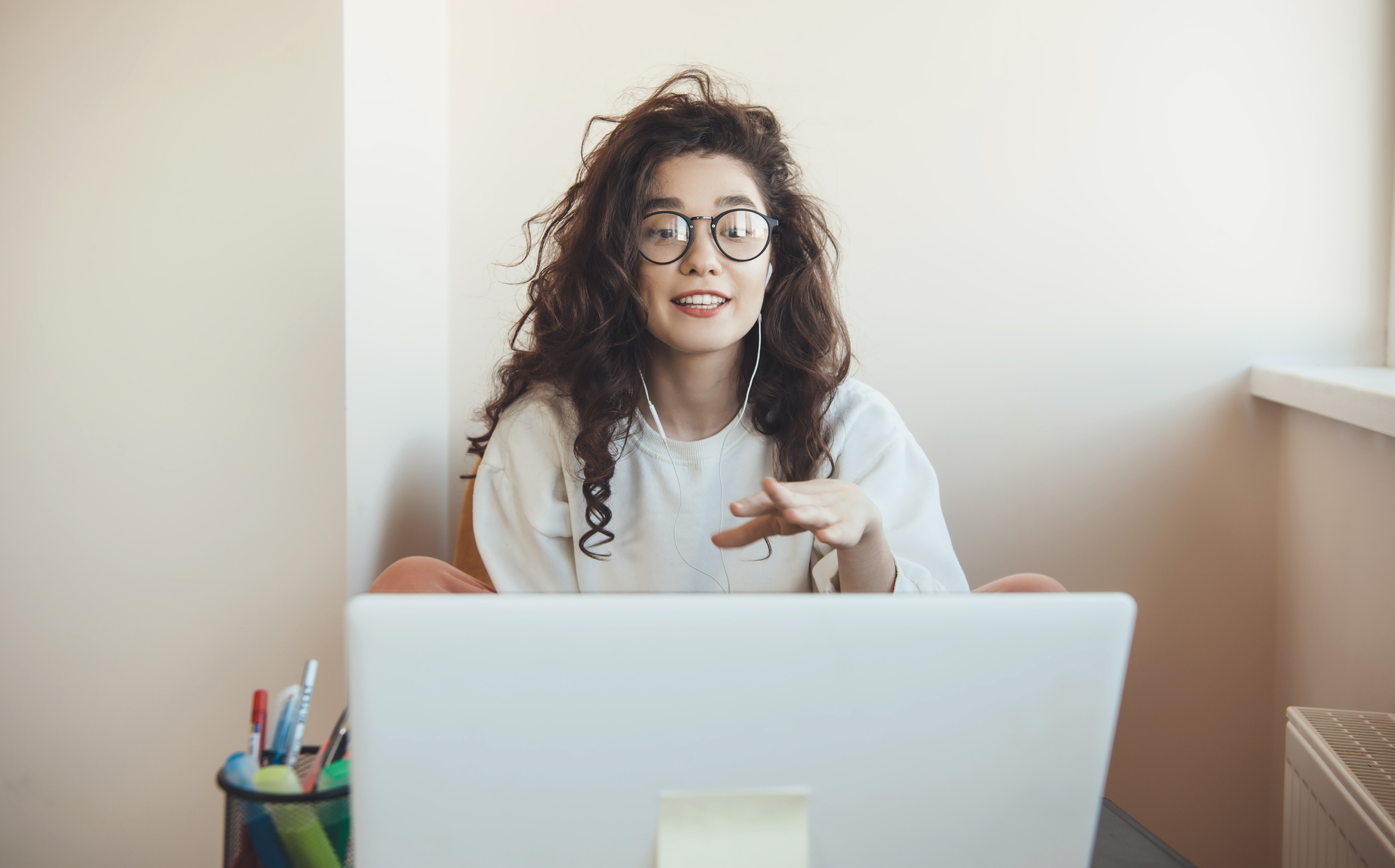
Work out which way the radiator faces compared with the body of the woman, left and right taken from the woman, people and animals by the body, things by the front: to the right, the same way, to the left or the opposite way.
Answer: to the right

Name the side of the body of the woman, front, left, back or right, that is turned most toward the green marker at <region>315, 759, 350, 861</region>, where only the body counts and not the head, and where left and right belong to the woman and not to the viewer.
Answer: front

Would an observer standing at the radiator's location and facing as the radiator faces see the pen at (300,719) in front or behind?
in front

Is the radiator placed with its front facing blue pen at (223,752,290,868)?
yes

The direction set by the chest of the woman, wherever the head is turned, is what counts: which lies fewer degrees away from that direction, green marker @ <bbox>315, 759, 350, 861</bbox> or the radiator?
the green marker

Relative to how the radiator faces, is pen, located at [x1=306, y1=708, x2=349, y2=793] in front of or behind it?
in front

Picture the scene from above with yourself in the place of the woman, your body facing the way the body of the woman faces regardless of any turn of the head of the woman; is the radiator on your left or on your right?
on your left

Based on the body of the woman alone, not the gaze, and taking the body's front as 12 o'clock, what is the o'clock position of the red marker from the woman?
The red marker is roughly at 1 o'clock from the woman.

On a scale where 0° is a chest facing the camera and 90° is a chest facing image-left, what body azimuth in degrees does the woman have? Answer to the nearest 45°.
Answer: approximately 0°

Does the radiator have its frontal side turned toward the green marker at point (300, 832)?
yes

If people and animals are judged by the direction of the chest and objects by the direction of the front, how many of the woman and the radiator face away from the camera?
0

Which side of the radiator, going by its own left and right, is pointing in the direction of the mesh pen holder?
front
